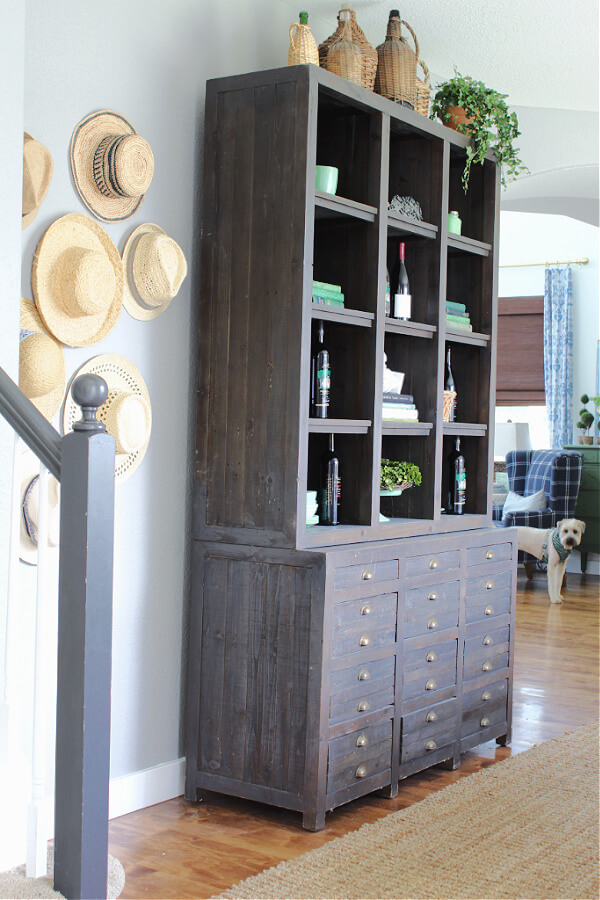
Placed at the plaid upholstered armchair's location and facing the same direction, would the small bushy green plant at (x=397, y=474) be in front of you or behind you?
in front

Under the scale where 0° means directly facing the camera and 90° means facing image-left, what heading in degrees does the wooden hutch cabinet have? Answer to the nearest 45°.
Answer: approximately 315°

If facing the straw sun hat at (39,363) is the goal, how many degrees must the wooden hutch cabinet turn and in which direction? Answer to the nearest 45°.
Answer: approximately 90° to its right

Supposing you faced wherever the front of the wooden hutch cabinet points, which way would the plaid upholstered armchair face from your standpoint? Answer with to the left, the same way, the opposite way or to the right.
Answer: to the right

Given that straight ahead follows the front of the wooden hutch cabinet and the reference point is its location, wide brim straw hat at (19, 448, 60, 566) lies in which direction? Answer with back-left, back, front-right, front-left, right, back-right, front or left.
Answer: right

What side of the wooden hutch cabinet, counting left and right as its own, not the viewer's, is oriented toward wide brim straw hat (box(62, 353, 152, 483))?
right

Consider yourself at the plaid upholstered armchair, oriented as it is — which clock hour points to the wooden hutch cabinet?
The wooden hutch cabinet is roughly at 11 o'clock from the plaid upholstered armchair.

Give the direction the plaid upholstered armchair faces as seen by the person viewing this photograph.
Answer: facing the viewer and to the left of the viewer

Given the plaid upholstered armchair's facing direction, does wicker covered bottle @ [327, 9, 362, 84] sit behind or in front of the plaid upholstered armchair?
in front

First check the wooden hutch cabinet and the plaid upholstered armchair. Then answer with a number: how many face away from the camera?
0
